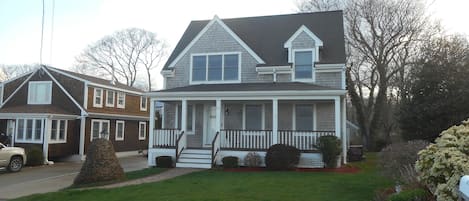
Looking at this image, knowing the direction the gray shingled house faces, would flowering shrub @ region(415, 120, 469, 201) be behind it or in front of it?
in front

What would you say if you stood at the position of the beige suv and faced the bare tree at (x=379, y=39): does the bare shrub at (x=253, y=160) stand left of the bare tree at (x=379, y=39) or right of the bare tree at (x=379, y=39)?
right

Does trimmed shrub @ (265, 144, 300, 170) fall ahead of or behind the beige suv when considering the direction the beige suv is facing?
ahead

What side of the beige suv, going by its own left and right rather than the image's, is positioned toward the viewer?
right

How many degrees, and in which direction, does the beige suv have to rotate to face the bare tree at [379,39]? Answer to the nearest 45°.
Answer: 0° — it already faces it

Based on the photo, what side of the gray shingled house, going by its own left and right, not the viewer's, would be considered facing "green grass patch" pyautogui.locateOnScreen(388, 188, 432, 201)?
front

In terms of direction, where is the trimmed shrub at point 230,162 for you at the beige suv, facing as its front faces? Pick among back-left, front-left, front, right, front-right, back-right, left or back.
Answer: front-right

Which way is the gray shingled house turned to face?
toward the camera

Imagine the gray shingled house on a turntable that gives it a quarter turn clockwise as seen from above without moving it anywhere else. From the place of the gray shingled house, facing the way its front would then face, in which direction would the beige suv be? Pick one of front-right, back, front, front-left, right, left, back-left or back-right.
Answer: front

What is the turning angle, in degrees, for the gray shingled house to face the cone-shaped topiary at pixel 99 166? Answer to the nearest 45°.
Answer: approximately 45° to its right
